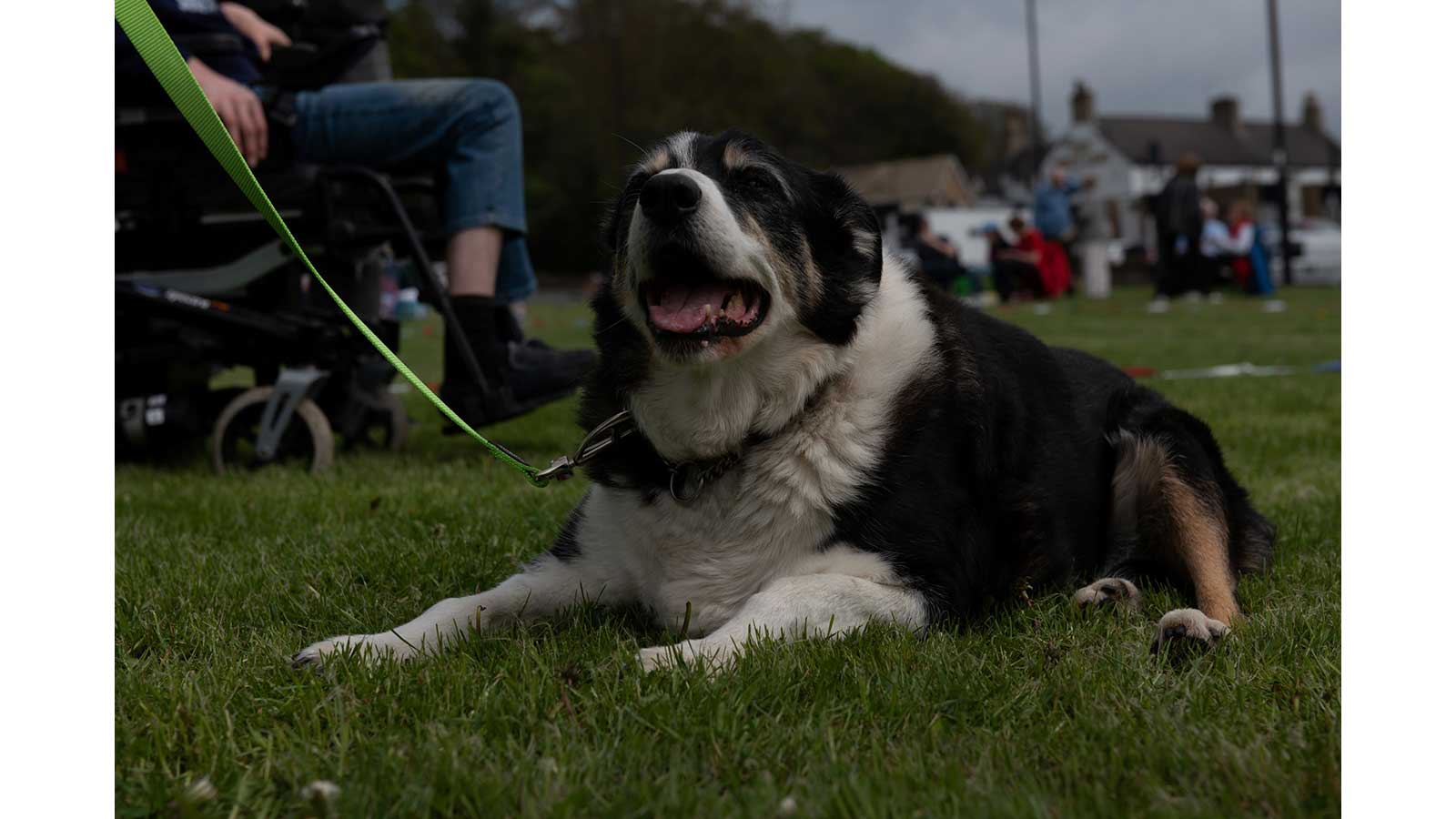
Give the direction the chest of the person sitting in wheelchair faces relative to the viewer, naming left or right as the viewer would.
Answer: facing to the right of the viewer

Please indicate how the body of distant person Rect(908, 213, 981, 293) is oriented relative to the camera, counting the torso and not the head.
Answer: to the viewer's right

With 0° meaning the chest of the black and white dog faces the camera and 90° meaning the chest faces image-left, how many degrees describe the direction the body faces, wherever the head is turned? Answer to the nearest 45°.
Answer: approximately 45°

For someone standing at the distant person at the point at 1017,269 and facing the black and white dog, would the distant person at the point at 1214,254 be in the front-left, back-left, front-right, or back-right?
back-left

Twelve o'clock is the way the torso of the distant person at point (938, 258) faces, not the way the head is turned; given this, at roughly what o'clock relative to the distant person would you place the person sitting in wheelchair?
The person sitting in wheelchair is roughly at 3 o'clock from the distant person.

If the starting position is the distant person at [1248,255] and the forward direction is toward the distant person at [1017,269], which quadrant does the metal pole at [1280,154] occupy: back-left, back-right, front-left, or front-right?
back-right

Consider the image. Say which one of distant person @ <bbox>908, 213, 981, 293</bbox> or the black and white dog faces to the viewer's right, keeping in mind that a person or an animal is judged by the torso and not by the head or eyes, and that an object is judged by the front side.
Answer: the distant person

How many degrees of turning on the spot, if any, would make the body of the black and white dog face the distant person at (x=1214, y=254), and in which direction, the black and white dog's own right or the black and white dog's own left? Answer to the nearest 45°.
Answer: approximately 135° to the black and white dog's own right

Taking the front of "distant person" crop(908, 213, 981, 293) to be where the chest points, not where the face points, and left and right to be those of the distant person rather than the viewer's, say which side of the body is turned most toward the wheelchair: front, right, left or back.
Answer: right
